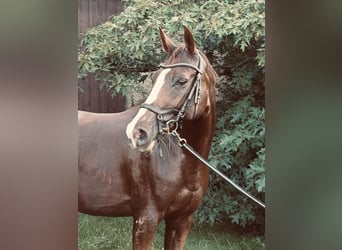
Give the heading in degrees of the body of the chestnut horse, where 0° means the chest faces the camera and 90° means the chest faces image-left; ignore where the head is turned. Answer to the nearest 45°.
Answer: approximately 315°
